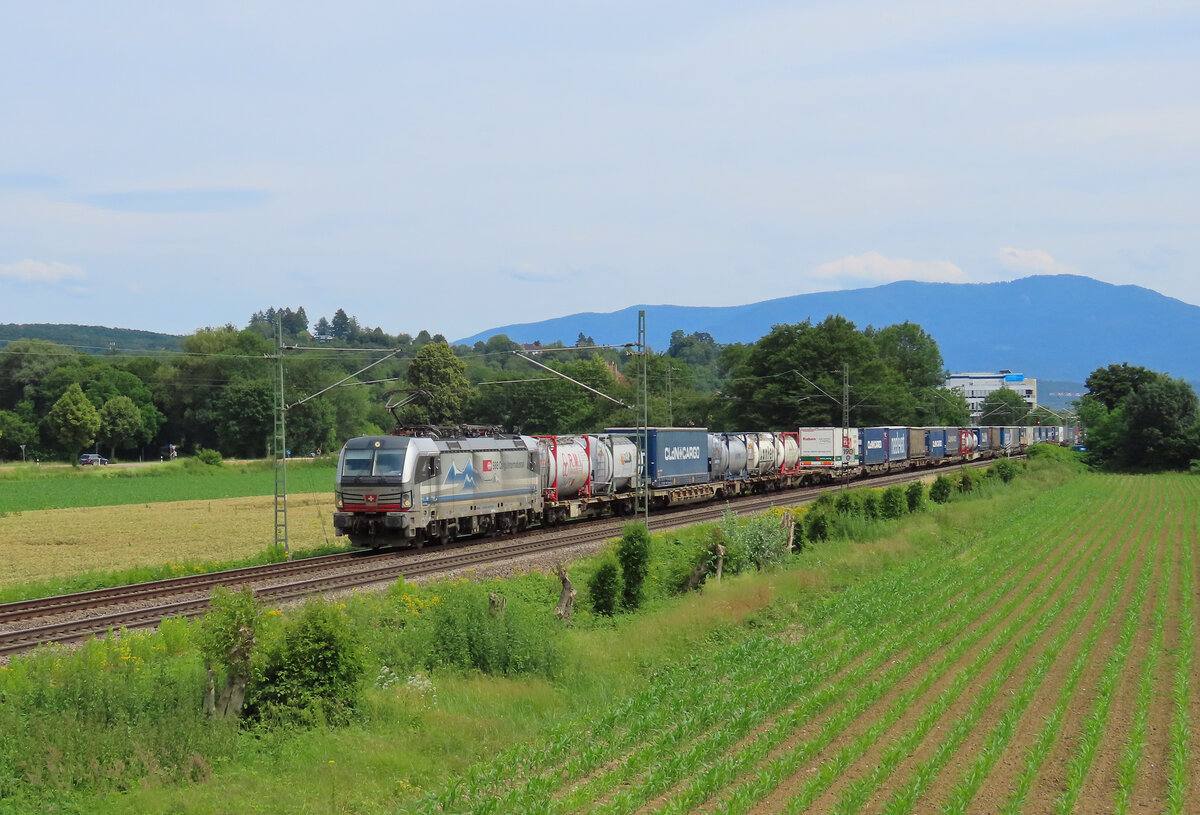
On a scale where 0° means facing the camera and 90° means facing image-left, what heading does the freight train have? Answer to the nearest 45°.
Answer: approximately 45°

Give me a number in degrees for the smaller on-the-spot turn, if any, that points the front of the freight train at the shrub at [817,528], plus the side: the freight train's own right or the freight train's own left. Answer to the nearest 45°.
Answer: approximately 135° to the freight train's own left

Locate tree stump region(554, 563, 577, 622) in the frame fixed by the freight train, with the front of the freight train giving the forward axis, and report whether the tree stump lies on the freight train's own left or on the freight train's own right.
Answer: on the freight train's own left

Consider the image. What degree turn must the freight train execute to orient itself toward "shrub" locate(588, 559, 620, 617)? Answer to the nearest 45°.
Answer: approximately 90° to its left

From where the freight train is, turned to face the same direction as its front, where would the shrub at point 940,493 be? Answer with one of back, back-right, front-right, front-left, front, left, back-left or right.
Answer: back

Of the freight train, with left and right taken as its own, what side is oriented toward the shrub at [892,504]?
back

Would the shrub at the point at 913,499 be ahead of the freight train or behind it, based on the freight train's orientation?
behind

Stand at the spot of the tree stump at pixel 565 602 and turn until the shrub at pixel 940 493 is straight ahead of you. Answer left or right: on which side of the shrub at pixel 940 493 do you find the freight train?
left

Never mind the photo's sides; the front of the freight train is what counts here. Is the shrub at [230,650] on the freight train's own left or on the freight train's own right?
on the freight train's own left
